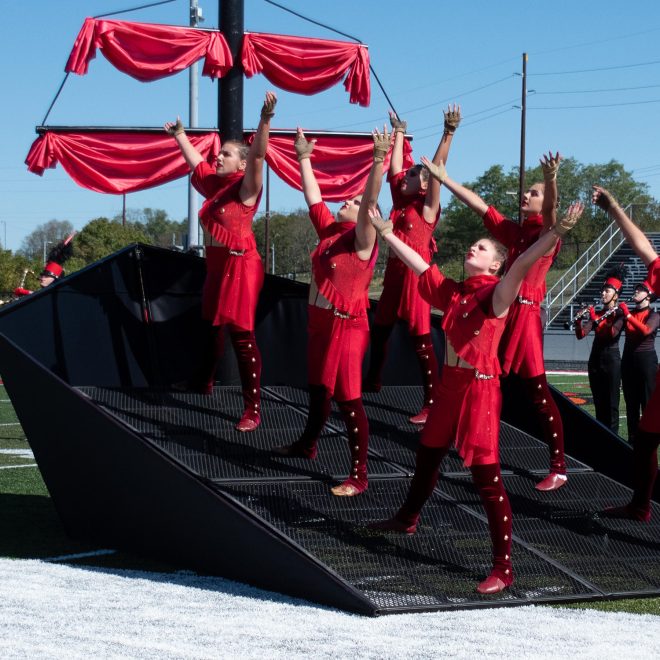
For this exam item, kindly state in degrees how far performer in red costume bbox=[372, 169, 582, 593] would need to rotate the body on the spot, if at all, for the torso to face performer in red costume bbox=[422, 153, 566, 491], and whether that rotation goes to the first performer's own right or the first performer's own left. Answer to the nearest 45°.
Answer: approximately 135° to the first performer's own right

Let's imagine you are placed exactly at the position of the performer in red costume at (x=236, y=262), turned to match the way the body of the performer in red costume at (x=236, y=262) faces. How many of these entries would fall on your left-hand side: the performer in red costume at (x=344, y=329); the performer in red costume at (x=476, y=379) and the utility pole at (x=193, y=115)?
2

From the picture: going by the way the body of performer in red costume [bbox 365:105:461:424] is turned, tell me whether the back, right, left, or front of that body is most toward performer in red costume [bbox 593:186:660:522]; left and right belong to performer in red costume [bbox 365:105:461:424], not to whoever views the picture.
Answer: left

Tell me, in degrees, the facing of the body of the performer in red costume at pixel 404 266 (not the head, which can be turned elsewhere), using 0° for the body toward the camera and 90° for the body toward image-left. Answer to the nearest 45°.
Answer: approximately 45°

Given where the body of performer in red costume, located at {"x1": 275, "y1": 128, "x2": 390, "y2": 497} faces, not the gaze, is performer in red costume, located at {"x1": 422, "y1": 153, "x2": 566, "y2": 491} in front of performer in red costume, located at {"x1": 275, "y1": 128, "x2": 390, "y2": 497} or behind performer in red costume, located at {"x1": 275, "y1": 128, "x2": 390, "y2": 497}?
behind

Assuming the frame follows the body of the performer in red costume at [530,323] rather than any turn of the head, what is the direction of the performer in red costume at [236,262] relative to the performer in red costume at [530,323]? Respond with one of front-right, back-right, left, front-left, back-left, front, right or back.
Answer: front-right

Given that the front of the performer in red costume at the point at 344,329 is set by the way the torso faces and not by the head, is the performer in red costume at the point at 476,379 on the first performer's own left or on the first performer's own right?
on the first performer's own left

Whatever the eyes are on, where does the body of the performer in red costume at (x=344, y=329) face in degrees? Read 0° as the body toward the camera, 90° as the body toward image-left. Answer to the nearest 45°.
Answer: approximately 45°

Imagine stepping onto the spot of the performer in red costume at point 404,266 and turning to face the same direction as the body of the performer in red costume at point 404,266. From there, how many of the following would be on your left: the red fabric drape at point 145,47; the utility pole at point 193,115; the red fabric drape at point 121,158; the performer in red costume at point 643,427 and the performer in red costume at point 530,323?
2
